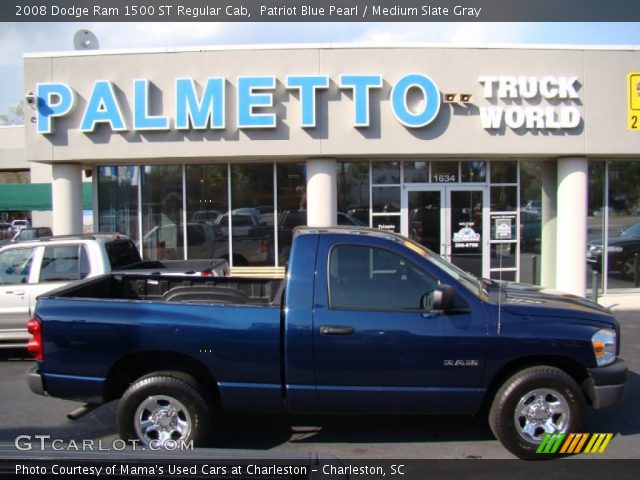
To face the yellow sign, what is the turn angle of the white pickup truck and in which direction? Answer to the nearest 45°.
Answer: approximately 180°

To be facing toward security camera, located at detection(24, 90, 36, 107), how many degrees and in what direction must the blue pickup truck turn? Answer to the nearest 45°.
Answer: approximately 135° to its left

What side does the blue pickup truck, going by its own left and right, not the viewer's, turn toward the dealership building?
left

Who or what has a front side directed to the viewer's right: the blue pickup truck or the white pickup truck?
the blue pickup truck

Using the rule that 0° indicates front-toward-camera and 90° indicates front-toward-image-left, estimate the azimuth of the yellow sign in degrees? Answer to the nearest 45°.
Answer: approximately 0°

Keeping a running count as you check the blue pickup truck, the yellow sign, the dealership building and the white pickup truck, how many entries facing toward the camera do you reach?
2

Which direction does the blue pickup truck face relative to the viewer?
to the viewer's right

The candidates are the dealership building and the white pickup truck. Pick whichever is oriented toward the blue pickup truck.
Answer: the dealership building

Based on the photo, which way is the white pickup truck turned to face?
to the viewer's left

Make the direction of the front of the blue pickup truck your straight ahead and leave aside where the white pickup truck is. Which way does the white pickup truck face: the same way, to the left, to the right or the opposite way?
the opposite way
